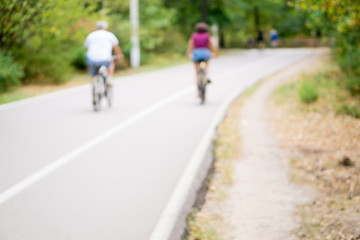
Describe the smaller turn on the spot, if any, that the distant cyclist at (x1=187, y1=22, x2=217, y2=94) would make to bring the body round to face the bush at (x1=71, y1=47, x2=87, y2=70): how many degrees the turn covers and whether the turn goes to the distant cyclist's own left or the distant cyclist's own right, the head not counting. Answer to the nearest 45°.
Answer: approximately 45° to the distant cyclist's own left

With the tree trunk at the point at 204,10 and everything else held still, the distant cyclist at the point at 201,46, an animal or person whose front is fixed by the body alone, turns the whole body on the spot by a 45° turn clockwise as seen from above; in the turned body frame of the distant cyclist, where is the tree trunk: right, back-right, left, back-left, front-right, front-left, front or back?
front-left

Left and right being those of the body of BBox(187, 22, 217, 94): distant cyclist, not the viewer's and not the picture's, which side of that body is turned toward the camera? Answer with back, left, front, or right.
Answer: back

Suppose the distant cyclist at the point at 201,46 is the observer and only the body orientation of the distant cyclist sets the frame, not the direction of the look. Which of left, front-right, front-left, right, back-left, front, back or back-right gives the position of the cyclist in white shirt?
back-left

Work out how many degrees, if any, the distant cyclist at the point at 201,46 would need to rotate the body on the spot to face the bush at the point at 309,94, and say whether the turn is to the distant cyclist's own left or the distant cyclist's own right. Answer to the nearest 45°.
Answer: approximately 90° to the distant cyclist's own right

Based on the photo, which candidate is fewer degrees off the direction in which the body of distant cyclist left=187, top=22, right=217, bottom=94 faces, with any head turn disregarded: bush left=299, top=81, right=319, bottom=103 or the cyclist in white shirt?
the bush

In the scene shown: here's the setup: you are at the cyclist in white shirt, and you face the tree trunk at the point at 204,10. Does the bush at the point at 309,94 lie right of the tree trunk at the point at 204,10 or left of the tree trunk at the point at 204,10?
right

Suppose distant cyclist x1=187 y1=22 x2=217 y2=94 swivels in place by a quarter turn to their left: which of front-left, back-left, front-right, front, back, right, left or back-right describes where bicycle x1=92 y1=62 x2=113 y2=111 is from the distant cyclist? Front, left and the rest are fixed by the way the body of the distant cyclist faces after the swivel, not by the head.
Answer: front-left

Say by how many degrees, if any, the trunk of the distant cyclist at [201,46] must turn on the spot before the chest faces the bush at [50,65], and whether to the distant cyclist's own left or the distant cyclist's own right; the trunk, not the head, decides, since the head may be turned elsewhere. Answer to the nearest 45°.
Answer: approximately 45° to the distant cyclist's own left
